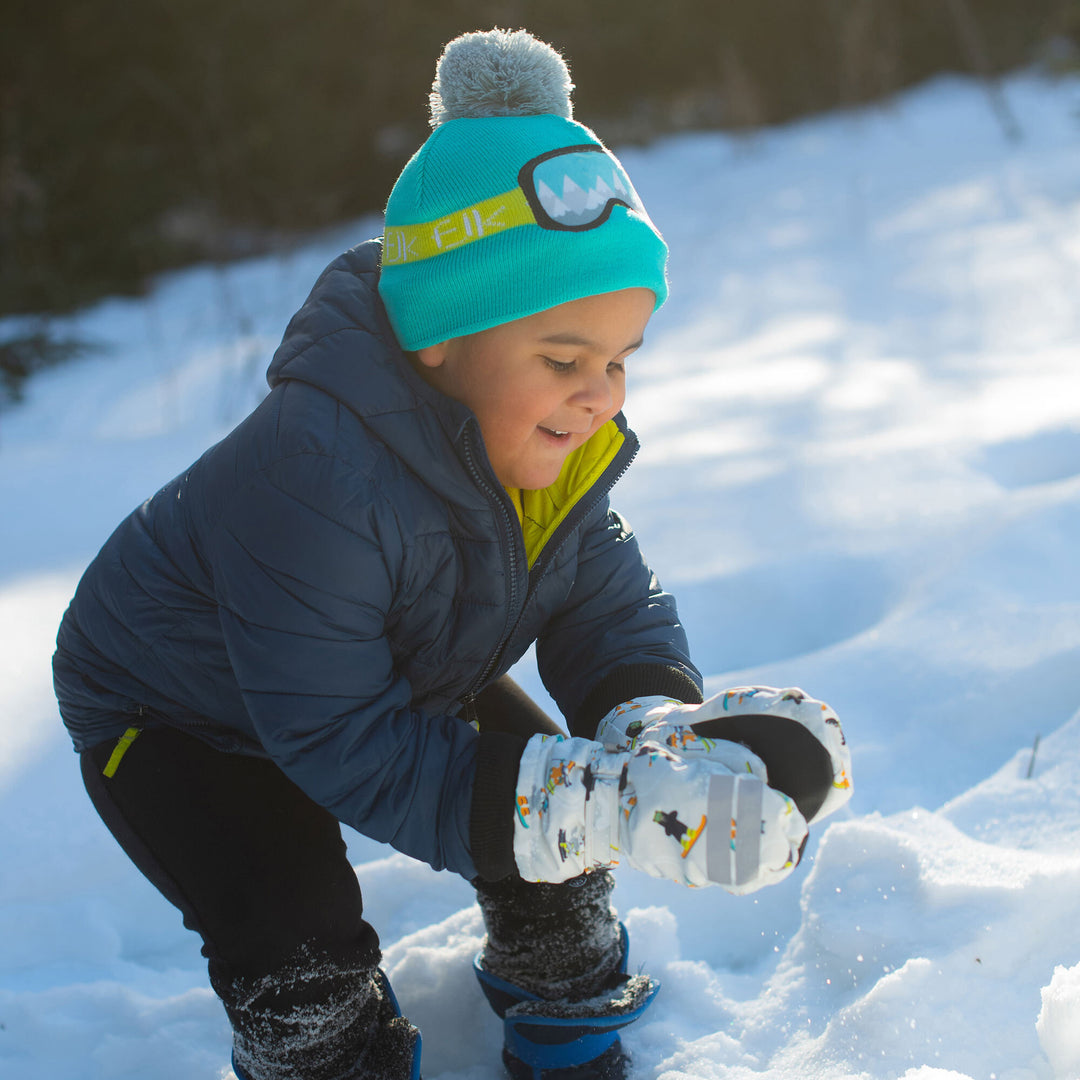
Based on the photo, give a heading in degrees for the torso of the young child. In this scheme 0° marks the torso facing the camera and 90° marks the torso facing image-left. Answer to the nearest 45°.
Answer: approximately 315°

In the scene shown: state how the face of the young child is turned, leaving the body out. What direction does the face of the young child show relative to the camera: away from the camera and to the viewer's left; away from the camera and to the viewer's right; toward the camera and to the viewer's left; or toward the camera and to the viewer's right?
toward the camera and to the viewer's right
